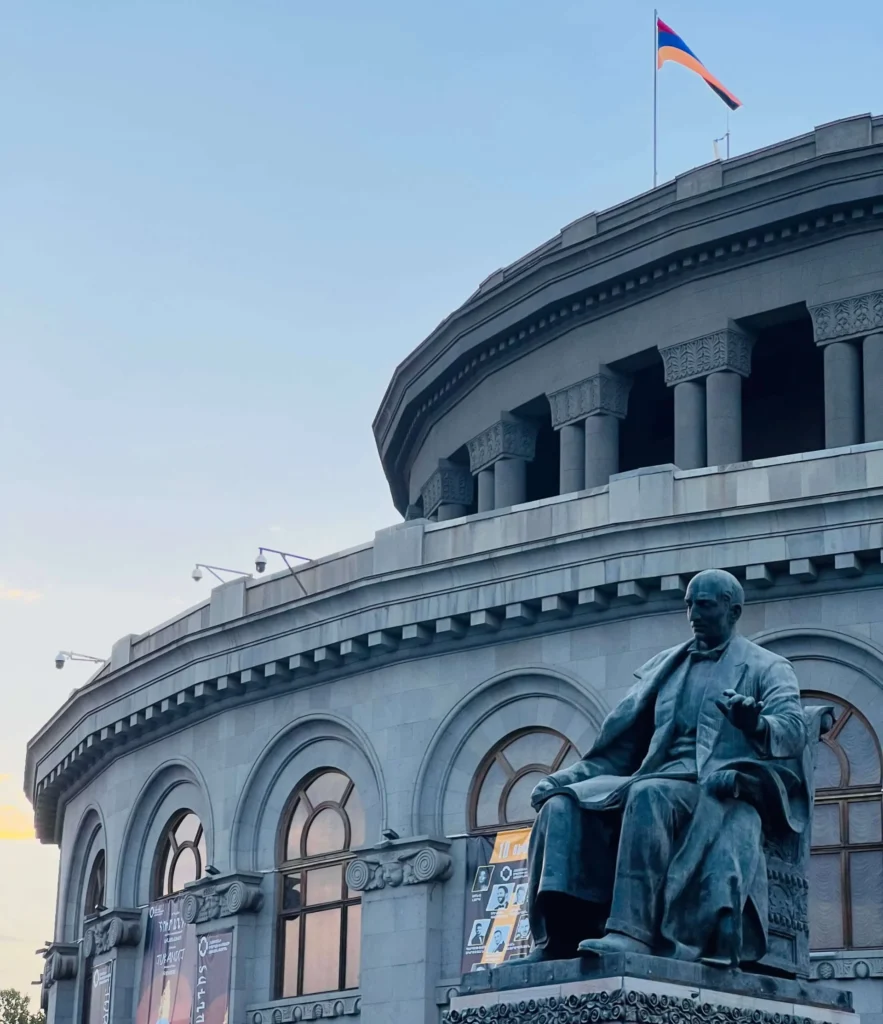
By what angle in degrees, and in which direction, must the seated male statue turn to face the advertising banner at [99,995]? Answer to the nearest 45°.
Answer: approximately 135° to its right

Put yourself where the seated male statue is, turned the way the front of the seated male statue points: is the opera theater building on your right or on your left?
on your right

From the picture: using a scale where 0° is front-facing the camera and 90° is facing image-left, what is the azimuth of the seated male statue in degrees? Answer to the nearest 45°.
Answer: approximately 45°

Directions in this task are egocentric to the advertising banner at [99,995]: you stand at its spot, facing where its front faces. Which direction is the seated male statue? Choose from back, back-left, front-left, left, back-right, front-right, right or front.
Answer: front-left

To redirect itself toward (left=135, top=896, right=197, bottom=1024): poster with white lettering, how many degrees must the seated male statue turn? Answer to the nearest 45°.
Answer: approximately 135° to its right

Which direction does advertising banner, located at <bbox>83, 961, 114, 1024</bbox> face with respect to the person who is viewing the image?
facing the viewer and to the left of the viewer

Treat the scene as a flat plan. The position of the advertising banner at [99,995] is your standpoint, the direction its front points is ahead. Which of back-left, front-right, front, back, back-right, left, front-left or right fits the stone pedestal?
front-left
